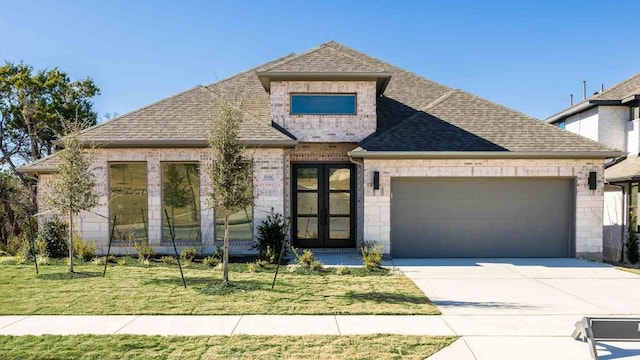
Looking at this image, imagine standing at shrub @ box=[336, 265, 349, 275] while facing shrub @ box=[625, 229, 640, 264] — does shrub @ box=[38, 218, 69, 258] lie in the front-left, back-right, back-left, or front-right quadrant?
back-left

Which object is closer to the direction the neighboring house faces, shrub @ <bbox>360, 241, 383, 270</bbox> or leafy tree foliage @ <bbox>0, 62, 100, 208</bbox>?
the shrub

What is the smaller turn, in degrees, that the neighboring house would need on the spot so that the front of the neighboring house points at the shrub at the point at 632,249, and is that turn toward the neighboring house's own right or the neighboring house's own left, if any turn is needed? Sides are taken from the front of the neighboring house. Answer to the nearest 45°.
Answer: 0° — it already faces it

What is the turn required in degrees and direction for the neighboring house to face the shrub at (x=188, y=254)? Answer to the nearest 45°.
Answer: approximately 45° to its right

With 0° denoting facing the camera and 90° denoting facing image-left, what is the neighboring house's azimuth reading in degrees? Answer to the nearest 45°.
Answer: approximately 0°
